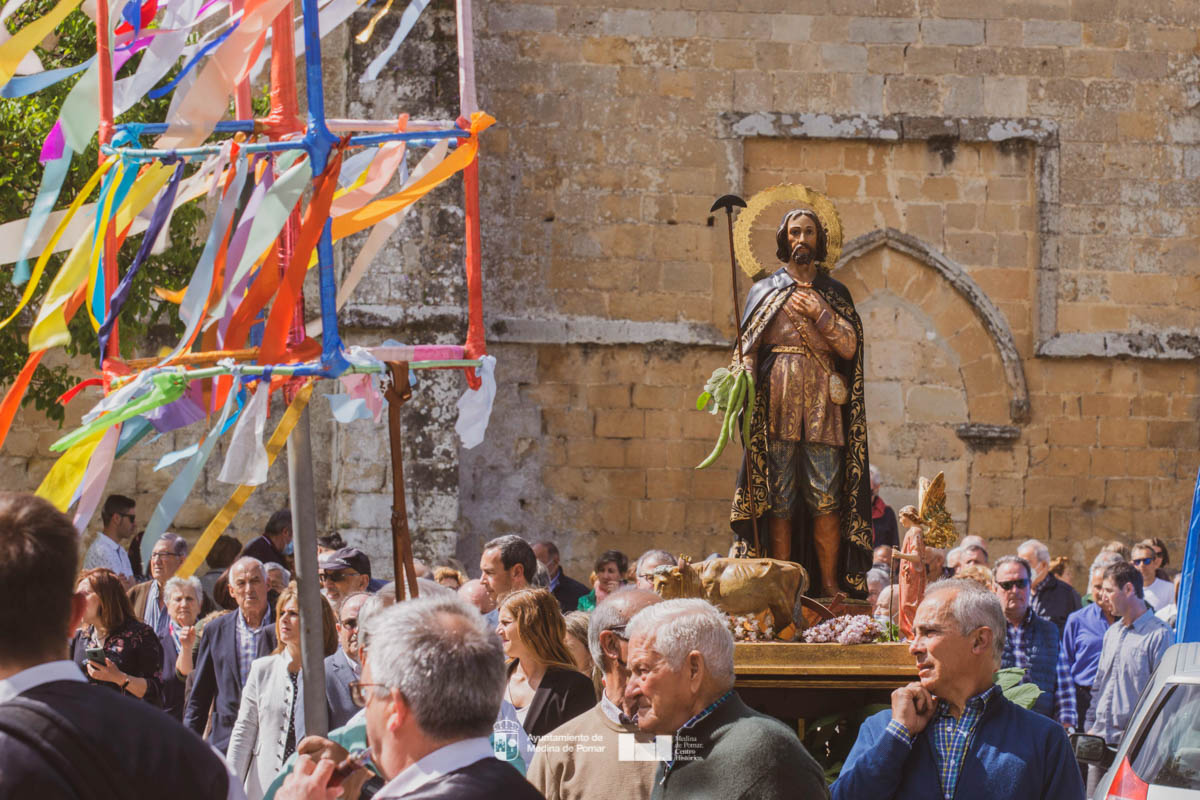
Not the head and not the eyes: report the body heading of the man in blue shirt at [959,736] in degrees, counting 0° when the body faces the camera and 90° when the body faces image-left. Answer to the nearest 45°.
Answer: approximately 45°

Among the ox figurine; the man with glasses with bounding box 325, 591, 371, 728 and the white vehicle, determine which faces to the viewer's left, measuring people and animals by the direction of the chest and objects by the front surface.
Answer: the ox figurine

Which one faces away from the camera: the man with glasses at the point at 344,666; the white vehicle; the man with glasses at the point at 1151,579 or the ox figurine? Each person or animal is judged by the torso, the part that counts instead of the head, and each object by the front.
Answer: the white vehicle

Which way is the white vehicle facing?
away from the camera

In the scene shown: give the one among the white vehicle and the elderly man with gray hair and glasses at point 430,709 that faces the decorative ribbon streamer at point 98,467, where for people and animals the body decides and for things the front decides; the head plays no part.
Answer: the elderly man with gray hair and glasses

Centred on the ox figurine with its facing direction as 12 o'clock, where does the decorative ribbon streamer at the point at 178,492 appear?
The decorative ribbon streamer is roughly at 10 o'clock from the ox figurine.

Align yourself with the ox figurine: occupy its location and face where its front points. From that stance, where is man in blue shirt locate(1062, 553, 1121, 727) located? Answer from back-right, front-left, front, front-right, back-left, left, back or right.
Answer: back-right

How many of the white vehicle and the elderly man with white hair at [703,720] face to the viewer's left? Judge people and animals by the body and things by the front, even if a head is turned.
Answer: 1

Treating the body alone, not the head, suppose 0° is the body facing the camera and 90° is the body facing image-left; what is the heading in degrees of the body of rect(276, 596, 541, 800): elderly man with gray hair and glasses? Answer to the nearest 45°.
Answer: approximately 135°

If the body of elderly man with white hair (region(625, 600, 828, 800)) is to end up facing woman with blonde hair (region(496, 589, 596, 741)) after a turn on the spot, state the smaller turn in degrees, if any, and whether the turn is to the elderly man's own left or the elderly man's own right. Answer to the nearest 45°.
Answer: approximately 90° to the elderly man's own right

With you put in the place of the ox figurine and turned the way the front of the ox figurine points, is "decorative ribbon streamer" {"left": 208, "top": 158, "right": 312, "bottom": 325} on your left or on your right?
on your left

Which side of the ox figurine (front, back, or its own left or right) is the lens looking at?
left
